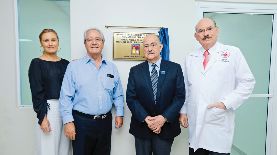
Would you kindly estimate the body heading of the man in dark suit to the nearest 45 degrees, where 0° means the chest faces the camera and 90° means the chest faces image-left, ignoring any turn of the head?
approximately 0°

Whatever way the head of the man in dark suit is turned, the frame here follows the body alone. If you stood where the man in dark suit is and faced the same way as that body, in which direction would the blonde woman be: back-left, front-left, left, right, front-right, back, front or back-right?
right
